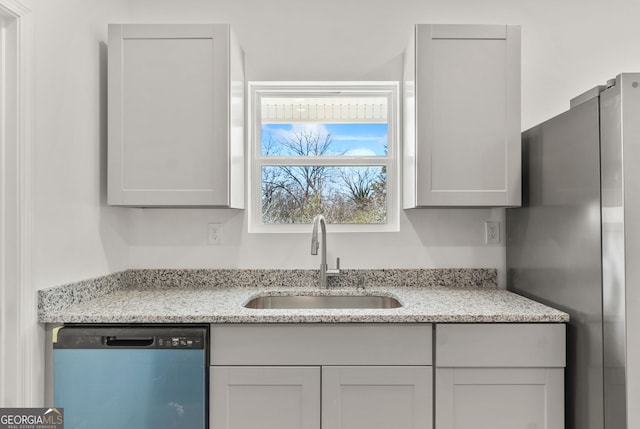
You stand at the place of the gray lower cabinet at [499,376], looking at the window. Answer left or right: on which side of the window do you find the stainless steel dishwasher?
left

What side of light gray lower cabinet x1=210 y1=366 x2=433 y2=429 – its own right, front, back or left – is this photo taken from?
front

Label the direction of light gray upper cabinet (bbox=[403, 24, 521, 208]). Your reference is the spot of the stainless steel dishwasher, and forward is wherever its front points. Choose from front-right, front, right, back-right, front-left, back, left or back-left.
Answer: left

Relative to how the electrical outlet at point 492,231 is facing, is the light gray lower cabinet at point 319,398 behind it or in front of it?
in front

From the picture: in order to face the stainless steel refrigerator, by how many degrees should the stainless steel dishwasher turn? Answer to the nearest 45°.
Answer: approximately 45° to its left

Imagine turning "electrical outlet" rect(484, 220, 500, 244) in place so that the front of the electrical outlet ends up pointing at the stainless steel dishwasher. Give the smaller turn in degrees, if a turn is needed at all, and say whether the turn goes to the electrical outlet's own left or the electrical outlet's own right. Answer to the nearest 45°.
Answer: approximately 45° to the electrical outlet's own right

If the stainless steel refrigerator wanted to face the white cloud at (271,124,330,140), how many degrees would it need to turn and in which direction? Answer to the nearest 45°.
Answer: approximately 135° to its right

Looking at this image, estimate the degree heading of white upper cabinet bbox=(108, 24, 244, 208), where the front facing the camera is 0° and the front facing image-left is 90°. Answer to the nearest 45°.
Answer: approximately 0°

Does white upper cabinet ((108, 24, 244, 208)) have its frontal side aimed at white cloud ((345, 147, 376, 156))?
no

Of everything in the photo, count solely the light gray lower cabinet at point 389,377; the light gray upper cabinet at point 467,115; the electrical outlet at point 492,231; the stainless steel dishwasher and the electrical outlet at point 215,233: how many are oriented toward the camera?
5

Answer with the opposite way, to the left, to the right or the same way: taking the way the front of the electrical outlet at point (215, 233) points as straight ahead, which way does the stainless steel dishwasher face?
the same way

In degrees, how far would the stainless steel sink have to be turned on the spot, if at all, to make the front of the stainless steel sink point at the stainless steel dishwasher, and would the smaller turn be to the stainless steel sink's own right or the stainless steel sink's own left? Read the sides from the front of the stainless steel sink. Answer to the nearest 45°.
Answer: approximately 45° to the stainless steel sink's own right

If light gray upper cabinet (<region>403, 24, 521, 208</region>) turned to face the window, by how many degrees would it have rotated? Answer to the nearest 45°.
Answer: approximately 90° to its right

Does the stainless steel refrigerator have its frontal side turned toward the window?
no

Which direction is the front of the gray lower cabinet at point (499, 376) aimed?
toward the camera

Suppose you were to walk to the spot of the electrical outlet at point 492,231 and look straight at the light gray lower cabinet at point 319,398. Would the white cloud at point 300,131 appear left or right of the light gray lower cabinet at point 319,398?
right

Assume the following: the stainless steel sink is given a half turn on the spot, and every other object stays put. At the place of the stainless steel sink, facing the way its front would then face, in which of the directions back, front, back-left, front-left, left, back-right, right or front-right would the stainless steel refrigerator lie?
back-right
